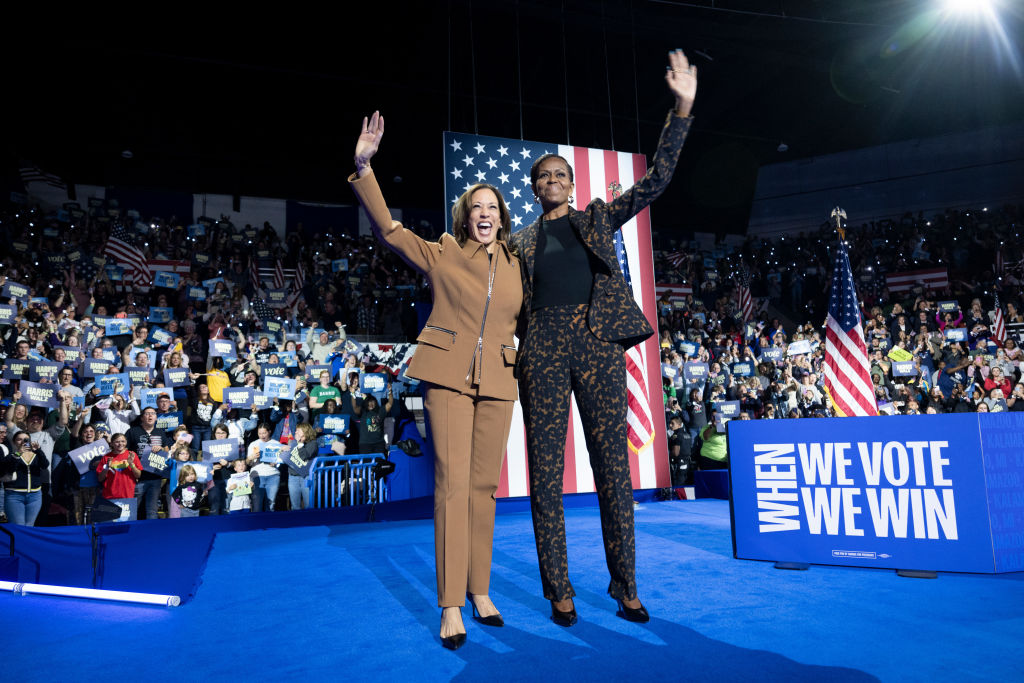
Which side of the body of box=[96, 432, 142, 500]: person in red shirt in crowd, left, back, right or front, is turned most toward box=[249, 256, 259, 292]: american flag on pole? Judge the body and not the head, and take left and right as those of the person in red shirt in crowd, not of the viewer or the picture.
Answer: back

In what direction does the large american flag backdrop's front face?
toward the camera

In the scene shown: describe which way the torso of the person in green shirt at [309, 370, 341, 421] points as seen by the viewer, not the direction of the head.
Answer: toward the camera

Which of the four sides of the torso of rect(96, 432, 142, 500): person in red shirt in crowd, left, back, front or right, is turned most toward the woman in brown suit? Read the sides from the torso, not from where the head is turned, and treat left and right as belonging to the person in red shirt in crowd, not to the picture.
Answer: front

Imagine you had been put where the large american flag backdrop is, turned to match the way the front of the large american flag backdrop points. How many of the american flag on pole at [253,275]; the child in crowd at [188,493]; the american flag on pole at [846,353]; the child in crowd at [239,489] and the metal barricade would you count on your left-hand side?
1

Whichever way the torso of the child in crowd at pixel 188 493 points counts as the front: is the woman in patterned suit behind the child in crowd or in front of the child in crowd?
in front

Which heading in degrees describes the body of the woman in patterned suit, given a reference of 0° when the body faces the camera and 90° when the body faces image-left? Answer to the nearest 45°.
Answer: approximately 0°

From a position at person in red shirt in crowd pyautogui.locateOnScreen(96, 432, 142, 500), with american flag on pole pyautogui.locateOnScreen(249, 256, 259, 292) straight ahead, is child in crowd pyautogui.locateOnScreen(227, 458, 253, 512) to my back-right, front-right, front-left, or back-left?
front-right

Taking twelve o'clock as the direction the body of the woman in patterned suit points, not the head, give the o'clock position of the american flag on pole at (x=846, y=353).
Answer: The american flag on pole is roughly at 7 o'clock from the woman in patterned suit.

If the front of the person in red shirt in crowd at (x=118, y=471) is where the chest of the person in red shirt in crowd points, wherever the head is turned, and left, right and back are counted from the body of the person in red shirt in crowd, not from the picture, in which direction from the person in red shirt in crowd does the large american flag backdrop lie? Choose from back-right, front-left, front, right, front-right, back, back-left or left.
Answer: front-left

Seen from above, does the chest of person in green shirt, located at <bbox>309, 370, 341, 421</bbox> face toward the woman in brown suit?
yes

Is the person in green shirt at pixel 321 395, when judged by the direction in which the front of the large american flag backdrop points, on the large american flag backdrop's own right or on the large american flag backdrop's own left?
on the large american flag backdrop's own right

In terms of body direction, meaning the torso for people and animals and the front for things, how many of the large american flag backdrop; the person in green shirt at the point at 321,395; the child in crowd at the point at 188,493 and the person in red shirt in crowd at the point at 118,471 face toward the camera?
4

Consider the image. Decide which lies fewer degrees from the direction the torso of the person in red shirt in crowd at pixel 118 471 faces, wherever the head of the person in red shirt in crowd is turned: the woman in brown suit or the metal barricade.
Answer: the woman in brown suit
